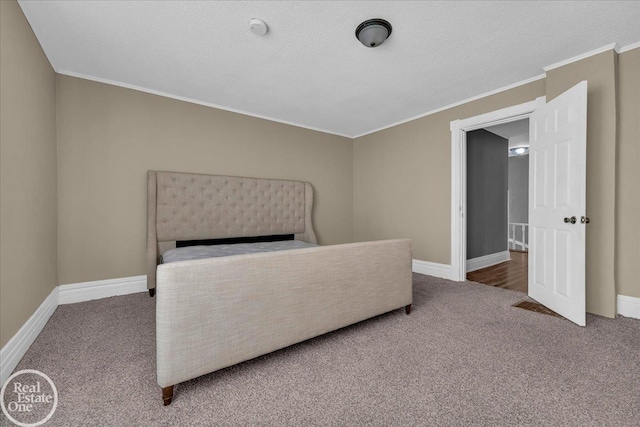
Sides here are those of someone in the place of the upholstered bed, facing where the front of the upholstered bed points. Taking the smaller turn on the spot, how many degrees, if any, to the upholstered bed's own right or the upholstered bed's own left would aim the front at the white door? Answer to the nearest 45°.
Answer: approximately 45° to the upholstered bed's own left

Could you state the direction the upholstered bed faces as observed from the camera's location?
facing the viewer and to the right of the viewer
